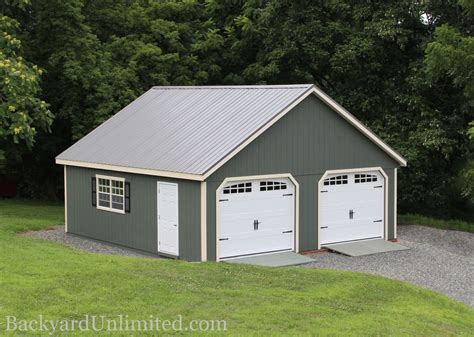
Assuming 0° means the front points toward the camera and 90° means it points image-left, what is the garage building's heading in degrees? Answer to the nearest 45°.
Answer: approximately 315°

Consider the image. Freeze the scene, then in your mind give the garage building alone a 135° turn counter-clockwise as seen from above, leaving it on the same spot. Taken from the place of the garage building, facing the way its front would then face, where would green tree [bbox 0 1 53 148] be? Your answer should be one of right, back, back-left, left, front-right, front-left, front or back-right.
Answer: left
